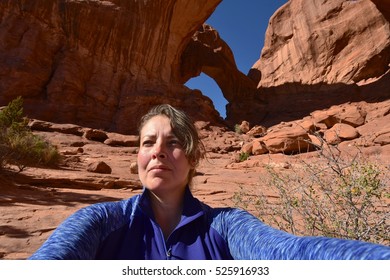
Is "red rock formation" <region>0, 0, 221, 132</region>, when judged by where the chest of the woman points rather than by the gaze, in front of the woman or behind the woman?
behind

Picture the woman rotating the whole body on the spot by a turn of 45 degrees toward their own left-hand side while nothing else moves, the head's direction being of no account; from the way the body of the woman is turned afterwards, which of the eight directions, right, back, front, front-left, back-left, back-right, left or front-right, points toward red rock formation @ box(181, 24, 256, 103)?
back-left

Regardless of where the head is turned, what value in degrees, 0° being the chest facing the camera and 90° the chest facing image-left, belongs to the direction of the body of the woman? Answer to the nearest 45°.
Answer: approximately 0°

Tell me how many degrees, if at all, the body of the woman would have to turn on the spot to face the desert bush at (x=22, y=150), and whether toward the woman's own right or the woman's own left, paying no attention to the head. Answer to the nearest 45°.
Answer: approximately 135° to the woman's own right

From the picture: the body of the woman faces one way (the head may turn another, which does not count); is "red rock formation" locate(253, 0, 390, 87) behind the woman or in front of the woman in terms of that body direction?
behind
